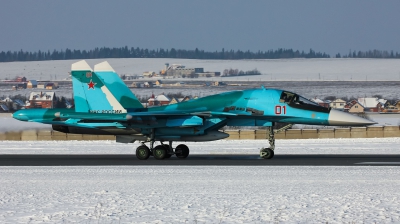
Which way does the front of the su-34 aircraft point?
to the viewer's right
